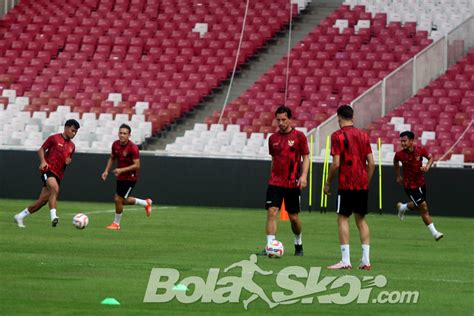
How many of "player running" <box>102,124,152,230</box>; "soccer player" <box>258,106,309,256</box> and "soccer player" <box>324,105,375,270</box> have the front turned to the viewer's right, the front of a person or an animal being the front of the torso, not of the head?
0

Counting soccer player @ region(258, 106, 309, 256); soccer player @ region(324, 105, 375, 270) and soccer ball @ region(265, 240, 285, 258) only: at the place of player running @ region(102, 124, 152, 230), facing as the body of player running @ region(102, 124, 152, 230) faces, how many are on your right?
0

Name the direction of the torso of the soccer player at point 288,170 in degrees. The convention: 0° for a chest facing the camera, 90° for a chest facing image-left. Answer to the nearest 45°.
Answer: approximately 45°

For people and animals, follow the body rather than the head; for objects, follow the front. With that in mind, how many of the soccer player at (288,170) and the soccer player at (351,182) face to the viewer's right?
0

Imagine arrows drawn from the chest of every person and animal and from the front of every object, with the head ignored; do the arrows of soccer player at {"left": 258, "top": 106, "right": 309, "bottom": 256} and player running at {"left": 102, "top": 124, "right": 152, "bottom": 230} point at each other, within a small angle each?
no

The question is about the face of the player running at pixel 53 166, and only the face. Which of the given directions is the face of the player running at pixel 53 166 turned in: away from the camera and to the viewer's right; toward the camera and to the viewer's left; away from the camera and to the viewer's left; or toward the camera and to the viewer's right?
toward the camera and to the viewer's right

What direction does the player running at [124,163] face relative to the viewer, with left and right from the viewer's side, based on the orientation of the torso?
facing the viewer and to the left of the viewer

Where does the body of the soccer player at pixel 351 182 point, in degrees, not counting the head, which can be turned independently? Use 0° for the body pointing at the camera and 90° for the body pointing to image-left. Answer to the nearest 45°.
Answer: approximately 135°

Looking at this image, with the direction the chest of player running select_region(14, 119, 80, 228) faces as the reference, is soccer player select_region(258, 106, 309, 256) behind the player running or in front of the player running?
in front

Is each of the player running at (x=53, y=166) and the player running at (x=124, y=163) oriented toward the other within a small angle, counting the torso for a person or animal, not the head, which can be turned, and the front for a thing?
no

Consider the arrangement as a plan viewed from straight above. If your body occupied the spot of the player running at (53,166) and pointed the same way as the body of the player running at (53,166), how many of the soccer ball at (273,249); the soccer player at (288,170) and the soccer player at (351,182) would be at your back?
0

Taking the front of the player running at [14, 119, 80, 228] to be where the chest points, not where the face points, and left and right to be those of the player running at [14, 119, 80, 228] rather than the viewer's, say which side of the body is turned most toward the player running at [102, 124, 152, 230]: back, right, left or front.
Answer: left
